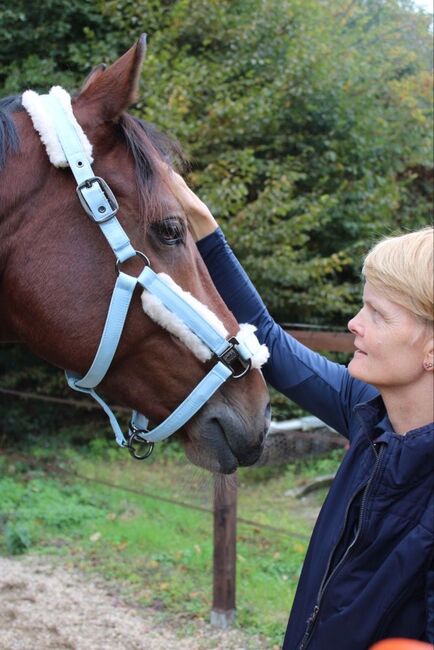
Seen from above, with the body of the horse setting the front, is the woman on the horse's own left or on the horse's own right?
on the horse's own right

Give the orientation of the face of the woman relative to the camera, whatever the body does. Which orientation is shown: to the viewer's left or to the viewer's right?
to the viewer's left

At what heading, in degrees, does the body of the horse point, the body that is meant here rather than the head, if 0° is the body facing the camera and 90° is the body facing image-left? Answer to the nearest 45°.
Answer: approximately 270°
